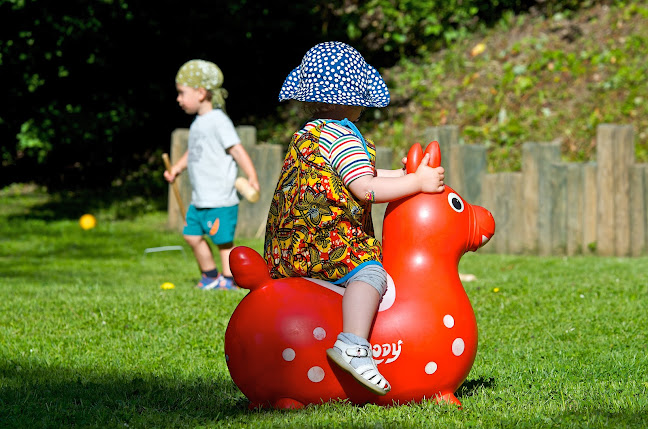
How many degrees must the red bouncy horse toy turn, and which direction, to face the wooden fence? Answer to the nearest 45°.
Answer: approximately 90° to its left

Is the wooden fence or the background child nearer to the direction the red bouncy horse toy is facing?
the wooden fence

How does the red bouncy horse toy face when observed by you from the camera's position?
facing to the right of the viewer

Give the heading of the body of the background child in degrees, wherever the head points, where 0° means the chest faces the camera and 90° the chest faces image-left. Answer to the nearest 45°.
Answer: approximately 45°

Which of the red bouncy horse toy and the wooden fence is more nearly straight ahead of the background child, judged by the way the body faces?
the red bouncy horse toy

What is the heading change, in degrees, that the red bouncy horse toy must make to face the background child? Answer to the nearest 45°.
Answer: approximately 90° to its left

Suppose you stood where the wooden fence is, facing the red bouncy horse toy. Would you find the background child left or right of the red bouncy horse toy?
right

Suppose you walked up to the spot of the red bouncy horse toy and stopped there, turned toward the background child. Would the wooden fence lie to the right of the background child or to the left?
right
